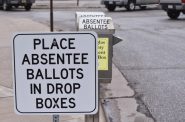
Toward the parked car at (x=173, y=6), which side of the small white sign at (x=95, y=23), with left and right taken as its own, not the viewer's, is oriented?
back

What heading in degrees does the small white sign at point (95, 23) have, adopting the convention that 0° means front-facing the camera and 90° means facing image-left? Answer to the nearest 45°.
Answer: approximately 0°

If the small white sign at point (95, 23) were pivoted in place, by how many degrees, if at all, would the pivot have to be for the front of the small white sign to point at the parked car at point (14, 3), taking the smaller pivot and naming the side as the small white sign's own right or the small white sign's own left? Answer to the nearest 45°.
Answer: approximately 180°

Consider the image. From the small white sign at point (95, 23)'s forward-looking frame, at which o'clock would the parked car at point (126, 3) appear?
The parked car is roughly at 6 o'clock from the small white sign.
